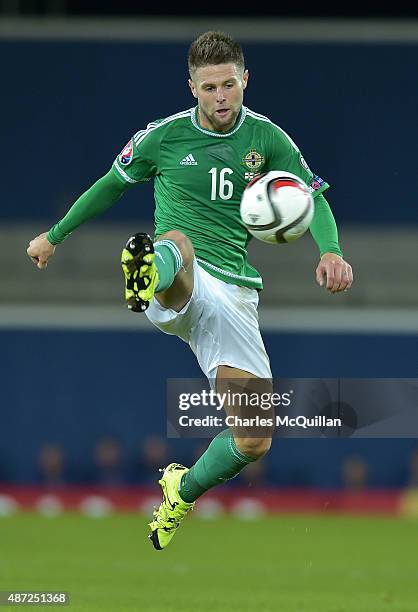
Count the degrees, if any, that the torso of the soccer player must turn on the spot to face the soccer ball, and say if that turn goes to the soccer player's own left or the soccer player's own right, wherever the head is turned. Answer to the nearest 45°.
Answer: approximately 45° to the soccer player's own left

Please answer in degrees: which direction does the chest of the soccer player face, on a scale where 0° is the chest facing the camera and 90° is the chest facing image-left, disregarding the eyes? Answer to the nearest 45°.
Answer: approximately 0°
